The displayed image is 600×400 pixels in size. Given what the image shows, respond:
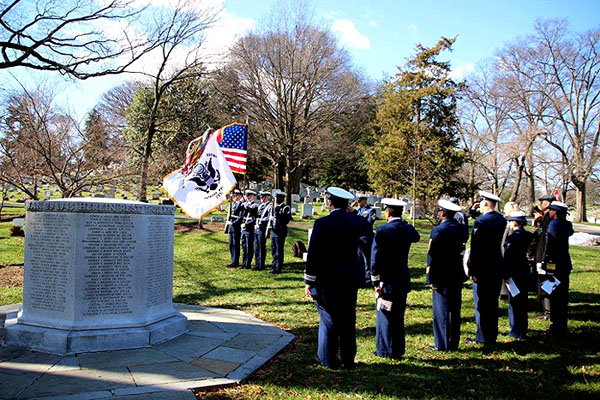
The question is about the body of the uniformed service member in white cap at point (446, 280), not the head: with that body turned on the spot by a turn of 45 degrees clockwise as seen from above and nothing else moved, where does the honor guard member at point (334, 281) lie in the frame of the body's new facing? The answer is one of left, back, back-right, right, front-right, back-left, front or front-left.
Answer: back-left

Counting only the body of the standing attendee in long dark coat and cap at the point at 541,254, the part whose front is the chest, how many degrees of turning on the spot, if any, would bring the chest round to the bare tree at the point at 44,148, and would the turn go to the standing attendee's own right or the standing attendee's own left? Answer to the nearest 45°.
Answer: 0° — they already face it

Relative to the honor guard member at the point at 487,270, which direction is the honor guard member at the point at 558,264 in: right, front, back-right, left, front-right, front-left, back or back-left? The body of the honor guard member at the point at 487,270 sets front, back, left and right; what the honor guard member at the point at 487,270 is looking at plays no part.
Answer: right

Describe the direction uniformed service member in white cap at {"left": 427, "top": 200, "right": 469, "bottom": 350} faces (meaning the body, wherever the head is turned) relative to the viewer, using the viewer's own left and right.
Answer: facing away from the viewer and to the left of the viewer

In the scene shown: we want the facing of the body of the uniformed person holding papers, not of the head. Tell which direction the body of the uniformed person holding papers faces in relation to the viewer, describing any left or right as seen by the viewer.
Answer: facing away from the viewer and to the left of the viewer

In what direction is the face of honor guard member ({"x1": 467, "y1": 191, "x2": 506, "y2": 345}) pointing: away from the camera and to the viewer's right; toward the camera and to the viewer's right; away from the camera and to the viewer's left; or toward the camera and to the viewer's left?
away from the camera and to the viewer's left

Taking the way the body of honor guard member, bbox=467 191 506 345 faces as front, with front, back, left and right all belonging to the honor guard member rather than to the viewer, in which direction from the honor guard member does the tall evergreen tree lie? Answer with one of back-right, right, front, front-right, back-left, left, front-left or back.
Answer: front-right

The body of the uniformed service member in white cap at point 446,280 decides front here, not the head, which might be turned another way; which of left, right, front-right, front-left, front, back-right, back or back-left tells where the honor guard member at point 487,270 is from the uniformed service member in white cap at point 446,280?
right

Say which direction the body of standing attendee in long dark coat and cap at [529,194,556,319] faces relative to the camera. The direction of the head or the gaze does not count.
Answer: to the viewer's left

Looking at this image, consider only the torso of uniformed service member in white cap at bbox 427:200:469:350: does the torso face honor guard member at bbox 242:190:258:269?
yes

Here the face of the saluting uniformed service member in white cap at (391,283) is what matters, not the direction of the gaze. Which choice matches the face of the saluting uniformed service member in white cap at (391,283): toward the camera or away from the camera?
away from the camera

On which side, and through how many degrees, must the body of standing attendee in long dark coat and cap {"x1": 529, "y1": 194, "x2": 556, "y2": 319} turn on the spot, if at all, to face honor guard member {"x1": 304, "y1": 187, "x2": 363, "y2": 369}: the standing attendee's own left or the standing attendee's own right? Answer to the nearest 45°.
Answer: approximately 45° to the standing attendee's own left
